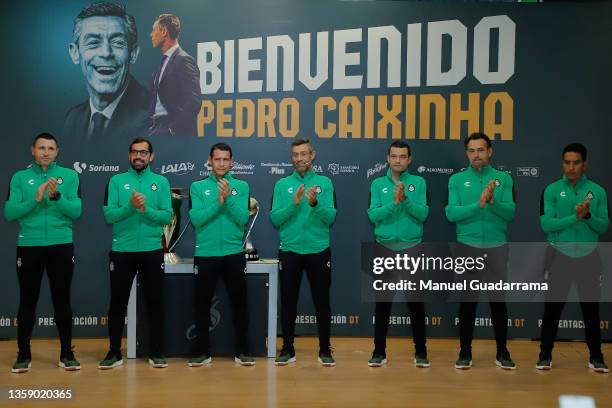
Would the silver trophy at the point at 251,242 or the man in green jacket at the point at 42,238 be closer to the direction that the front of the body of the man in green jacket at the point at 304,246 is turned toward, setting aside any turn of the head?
the man in green jacket

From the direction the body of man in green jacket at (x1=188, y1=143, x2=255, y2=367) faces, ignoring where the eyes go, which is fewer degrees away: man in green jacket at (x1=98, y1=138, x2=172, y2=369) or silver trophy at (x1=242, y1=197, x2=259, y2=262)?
the man in green jacket

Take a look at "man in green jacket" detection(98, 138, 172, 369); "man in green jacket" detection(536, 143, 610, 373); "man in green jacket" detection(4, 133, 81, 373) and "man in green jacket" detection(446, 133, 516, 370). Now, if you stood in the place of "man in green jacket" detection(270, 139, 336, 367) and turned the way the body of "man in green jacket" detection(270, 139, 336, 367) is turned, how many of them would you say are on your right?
2

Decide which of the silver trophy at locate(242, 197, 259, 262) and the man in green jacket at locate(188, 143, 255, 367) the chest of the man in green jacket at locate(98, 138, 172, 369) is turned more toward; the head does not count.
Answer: the man in green jacket

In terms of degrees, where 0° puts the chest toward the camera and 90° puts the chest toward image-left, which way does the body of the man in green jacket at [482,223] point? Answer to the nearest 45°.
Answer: approximately 0°

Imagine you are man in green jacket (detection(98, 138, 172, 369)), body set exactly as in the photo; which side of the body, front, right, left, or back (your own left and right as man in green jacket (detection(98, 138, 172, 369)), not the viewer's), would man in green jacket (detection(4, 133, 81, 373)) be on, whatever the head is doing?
right

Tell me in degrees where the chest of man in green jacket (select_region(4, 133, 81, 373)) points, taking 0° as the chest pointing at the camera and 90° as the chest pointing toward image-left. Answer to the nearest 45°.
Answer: approximately 0°

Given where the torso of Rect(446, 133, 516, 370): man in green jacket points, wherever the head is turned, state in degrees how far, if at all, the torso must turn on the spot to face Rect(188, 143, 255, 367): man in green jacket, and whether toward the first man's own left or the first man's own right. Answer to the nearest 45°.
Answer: approximately 90° to the first man's own right

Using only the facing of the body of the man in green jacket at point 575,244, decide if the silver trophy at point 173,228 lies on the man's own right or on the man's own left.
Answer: on the man's own right
